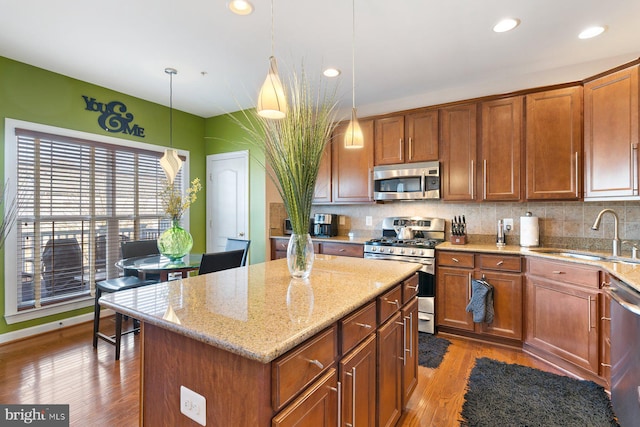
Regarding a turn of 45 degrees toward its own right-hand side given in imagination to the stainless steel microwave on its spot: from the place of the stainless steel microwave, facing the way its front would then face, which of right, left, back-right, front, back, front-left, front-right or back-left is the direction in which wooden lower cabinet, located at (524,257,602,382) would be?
left

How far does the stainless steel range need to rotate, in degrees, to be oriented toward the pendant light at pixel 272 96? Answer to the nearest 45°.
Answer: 0° — it already faces it

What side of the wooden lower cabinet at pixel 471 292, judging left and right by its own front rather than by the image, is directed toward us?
front

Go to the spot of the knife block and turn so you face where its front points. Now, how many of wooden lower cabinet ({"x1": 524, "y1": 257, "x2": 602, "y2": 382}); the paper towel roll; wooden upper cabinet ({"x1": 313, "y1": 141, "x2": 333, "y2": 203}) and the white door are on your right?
2

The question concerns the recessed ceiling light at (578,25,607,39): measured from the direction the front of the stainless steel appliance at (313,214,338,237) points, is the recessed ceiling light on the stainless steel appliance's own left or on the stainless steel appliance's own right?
on the stainless steel appliance's own left

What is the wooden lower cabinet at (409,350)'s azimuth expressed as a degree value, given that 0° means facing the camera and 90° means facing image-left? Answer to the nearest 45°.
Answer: approximately 270°

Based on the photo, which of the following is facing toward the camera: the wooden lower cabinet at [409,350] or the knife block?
the knife block

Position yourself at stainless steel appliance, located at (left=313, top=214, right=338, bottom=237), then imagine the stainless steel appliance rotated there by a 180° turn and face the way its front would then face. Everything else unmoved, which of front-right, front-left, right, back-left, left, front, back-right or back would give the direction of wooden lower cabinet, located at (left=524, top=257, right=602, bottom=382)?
right

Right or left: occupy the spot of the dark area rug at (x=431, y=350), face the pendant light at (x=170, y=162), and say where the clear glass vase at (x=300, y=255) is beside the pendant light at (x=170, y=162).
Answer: left

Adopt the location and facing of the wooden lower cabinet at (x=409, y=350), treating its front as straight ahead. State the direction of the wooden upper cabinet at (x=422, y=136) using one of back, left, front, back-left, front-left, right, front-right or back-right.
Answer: left

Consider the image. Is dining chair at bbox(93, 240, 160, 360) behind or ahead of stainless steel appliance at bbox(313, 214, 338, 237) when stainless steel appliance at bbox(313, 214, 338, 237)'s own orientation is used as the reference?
ahead

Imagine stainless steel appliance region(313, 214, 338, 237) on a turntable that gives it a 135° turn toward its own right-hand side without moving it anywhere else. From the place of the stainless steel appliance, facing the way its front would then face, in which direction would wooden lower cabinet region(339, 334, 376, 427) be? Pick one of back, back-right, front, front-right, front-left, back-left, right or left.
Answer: back

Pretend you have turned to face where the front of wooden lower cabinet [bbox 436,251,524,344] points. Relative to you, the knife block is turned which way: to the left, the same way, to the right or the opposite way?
the same way

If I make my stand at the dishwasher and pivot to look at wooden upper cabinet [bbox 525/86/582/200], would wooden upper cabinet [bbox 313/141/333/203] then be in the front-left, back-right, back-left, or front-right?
front-left

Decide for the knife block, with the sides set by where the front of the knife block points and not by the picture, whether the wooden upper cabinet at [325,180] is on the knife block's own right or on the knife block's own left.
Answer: on the knife block's own right

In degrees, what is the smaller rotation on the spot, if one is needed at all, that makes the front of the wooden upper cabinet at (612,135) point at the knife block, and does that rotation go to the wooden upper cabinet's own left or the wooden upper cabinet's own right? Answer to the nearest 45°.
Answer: approximately 45° to the wooden upper cabinet's own right

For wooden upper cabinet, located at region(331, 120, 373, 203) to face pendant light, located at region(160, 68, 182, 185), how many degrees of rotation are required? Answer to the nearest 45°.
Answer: approximately 45° to its right

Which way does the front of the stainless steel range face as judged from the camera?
facing the viewer

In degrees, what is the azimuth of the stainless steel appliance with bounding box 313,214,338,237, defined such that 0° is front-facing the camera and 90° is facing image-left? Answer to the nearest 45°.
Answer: approximately 45°
